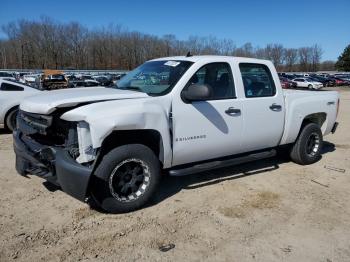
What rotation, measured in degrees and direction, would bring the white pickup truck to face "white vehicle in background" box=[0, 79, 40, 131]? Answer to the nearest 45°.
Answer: approximately 90° to its right

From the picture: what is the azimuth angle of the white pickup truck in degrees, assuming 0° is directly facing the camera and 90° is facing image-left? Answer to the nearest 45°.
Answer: approximately 45°

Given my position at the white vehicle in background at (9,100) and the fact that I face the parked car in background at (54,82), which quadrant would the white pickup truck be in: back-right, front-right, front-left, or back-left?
back-right

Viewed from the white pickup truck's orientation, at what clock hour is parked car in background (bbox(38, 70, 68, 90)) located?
The parked car in background is roughly at 4 o'clock from the white pickup truck.
